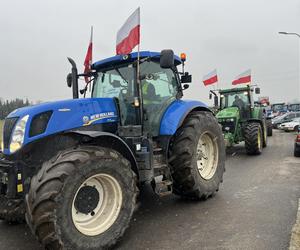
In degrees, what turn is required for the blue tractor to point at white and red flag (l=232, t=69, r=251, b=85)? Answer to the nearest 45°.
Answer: approximately 180°

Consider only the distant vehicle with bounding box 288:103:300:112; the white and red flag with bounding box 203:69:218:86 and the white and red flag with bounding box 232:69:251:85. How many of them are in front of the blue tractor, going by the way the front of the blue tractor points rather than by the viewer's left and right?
0

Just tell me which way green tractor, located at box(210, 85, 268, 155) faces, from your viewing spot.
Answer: facing the viewer and to the left of the viewer

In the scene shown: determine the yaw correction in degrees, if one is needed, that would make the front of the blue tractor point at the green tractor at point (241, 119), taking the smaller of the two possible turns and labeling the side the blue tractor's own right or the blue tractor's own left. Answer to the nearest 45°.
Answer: approximately 180°

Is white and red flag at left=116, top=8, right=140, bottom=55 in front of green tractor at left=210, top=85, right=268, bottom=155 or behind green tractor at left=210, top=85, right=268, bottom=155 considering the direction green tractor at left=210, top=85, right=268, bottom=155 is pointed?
in front

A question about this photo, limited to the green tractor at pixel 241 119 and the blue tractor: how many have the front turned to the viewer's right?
0

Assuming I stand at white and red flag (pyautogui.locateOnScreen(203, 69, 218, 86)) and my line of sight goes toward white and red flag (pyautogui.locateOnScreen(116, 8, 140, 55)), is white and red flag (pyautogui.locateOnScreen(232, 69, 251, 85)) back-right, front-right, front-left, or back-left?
back-left

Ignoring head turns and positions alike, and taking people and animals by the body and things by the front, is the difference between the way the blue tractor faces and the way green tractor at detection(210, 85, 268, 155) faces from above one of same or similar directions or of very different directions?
same or similar directions
